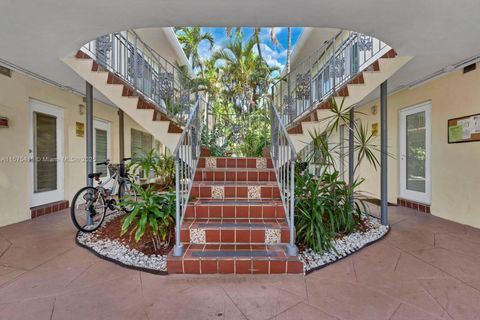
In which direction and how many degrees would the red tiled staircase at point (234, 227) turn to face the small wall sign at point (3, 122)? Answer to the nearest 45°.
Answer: approximately 90° to its right

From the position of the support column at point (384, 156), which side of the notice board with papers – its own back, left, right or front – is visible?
front

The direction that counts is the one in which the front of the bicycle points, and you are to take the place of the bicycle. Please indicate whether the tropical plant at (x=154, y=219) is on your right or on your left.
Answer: on your right

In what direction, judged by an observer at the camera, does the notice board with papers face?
facing the viewer and to the left of the viewer

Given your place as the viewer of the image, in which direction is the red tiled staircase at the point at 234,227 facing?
facing the viewer

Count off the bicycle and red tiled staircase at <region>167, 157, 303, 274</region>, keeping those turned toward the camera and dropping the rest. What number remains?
1

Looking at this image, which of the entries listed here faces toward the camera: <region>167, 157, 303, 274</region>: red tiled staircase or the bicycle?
the red tiled staircase

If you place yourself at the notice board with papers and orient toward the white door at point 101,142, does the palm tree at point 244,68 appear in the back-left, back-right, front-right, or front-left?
front-right

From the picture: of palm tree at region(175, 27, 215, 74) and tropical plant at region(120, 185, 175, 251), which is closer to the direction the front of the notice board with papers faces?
the tropical plant

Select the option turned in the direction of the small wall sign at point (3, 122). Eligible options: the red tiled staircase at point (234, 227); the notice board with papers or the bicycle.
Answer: the notice board with papers

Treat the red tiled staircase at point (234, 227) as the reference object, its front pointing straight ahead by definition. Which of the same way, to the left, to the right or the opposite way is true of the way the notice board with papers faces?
to the right

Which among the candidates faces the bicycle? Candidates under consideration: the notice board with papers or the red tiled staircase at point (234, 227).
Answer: the notice board with papers
